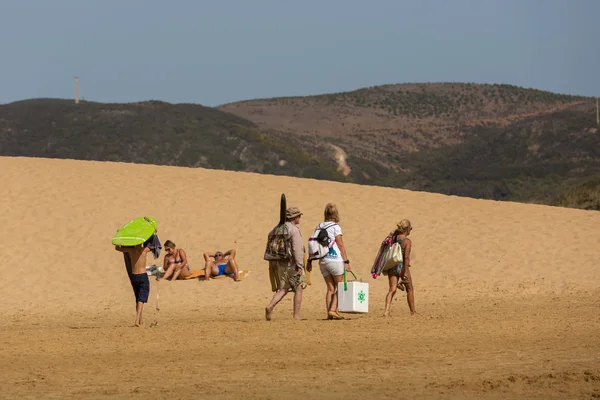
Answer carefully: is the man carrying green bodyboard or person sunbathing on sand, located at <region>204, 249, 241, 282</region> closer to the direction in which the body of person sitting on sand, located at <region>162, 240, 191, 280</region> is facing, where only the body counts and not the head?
the man carrying green bodyboard

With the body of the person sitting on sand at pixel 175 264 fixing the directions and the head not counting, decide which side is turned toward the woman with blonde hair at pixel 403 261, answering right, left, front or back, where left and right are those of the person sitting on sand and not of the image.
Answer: left

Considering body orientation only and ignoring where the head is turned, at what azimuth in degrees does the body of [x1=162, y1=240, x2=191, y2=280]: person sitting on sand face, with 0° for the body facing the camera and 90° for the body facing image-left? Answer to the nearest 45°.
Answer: approximately 45°

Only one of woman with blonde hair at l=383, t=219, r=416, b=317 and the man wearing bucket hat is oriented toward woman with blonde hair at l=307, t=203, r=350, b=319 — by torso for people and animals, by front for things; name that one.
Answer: the man wearing bucket hat

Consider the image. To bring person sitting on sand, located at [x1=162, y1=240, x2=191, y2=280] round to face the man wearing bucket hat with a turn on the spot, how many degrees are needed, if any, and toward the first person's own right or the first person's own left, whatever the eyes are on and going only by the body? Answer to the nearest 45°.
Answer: approximately 45° to the first person's own left

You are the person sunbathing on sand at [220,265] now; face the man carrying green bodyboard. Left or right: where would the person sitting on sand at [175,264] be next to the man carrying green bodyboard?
right

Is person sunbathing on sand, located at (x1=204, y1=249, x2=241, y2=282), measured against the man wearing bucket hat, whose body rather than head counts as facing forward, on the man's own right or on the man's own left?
on the man's own left

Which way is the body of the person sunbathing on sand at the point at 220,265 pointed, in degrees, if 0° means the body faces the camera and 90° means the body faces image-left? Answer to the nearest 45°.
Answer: approximately 0°

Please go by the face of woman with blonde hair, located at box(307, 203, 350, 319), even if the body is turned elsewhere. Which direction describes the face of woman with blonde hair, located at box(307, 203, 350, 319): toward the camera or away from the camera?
away from the camera
